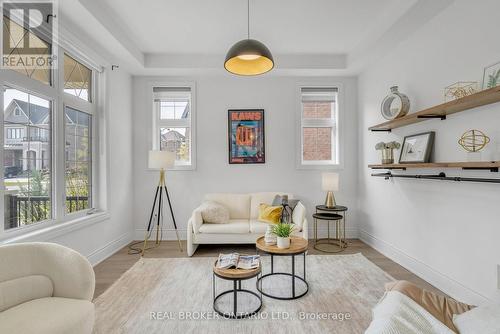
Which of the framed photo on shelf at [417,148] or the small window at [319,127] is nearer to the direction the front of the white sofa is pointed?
the framed photo on shelf

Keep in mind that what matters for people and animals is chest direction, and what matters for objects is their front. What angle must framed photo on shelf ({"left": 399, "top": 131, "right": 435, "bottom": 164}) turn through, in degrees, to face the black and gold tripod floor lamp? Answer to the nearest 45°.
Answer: approximately 45° to its right

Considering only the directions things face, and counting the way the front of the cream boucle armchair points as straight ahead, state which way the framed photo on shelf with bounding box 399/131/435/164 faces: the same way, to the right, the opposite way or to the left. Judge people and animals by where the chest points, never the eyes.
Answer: the opposite way

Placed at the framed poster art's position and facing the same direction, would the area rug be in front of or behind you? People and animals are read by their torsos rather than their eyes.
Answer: in front

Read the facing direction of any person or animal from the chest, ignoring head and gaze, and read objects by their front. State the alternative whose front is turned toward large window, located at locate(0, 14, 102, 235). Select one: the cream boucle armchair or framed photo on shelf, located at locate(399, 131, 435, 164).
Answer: the framed photo on shelf

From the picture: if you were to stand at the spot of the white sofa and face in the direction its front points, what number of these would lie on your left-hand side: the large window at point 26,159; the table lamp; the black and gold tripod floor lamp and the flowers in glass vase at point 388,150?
2

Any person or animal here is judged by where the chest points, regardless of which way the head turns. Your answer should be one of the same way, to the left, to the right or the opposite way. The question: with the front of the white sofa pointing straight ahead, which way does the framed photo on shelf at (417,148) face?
to the right

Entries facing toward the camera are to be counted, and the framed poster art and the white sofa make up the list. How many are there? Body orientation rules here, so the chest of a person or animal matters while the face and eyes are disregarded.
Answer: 2

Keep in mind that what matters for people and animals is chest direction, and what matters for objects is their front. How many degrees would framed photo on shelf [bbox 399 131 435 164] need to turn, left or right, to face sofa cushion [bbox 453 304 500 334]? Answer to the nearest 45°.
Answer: approximately 45° to its left

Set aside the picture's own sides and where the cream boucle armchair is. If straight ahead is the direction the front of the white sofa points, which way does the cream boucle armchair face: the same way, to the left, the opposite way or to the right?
to the left

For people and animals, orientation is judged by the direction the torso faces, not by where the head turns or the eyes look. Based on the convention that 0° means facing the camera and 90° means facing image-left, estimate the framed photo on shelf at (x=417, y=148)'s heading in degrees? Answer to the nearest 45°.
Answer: approximately 45°

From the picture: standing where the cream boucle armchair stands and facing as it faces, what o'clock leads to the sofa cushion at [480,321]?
The sofa cushion is roughly at 12 o'clock from the cream boucle armchair.

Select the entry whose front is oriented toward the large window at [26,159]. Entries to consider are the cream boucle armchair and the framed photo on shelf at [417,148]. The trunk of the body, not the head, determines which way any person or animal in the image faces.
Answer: the framed photo on shelf

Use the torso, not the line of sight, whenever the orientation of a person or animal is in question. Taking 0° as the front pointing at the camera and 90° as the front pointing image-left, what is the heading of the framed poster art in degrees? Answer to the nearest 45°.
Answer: approximately 0°

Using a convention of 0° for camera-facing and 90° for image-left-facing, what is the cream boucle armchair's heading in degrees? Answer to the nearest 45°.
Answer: approximately 315°
